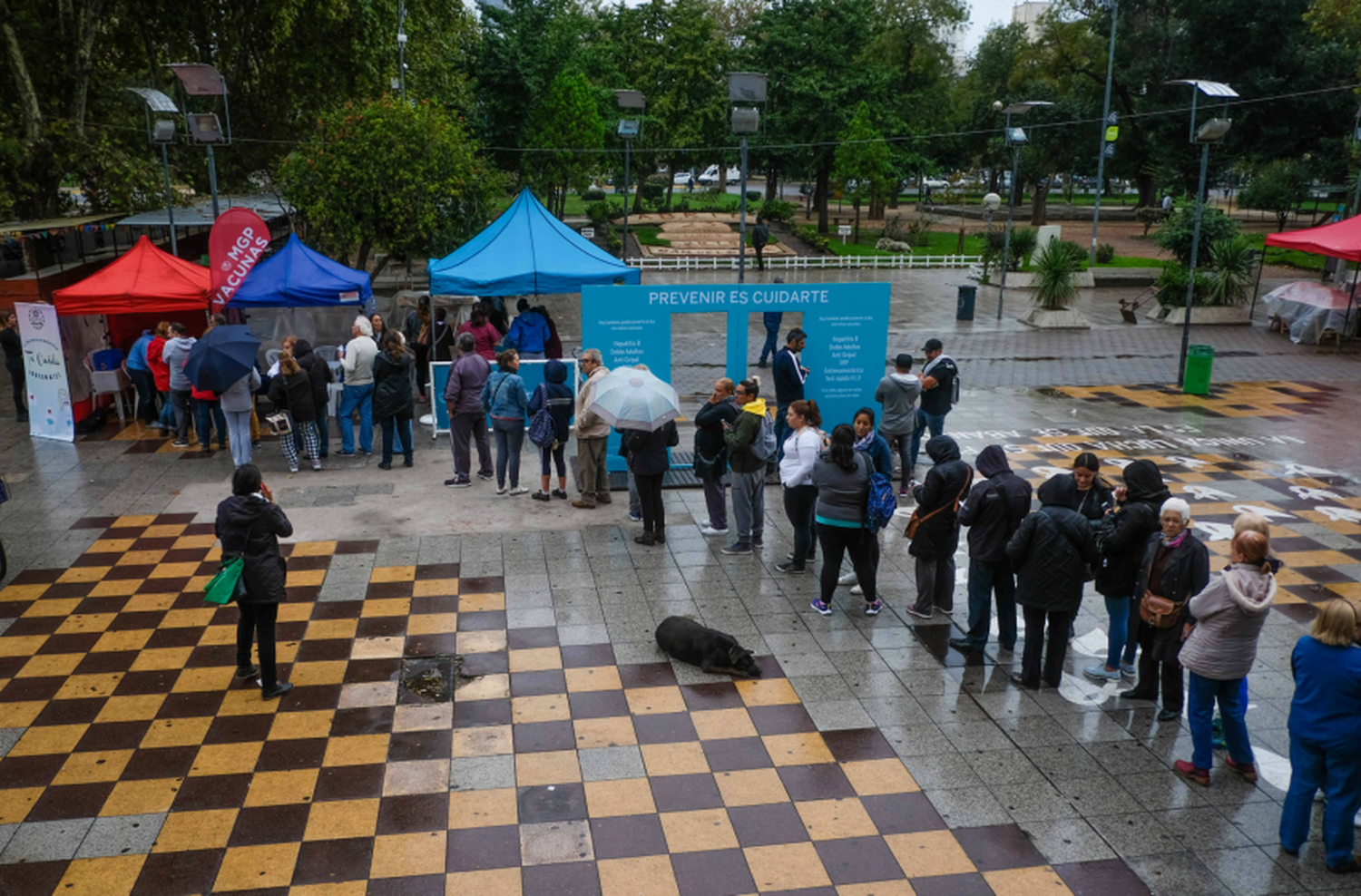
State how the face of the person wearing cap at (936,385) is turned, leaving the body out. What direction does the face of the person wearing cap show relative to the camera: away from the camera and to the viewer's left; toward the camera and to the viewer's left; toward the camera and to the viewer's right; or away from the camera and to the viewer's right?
toward the camera and to the viewer's left

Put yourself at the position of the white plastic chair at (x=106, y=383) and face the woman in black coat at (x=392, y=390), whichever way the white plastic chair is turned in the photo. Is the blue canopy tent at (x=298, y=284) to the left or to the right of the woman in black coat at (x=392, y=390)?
left

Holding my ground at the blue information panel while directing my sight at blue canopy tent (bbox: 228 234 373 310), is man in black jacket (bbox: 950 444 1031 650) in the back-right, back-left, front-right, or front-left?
back-left

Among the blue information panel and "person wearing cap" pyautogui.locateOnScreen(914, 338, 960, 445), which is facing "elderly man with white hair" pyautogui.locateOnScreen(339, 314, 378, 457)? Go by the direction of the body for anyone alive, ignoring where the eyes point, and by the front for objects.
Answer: the person wearing cap

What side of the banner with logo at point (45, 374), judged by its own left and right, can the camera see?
front

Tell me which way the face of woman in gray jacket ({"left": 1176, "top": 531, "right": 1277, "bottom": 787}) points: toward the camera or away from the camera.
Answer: away from the camera

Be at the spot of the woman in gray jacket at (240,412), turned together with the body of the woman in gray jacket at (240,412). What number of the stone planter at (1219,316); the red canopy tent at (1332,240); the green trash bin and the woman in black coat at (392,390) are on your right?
4

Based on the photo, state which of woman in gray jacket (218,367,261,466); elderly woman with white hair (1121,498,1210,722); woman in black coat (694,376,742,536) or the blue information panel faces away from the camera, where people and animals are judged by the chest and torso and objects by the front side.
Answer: the woman in gray jacket

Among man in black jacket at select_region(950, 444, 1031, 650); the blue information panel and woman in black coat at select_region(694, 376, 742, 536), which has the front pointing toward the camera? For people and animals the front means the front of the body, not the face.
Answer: the blue information panel

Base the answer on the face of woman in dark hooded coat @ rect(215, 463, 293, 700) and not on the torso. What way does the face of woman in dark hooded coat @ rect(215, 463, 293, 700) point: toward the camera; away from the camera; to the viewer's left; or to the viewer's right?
away from the camera

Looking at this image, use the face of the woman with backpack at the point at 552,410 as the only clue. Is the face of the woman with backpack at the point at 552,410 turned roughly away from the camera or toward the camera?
away from the camera

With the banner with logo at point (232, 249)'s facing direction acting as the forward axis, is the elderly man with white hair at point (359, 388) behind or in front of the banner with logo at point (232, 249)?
in front

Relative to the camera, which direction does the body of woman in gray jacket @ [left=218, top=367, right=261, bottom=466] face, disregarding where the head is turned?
away from the camera

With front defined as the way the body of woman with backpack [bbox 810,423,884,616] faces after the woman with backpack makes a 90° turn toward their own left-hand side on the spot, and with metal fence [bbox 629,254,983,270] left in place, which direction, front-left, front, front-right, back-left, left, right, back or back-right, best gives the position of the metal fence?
right

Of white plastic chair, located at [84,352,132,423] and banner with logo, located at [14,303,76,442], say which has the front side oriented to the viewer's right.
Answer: the white plastic chair

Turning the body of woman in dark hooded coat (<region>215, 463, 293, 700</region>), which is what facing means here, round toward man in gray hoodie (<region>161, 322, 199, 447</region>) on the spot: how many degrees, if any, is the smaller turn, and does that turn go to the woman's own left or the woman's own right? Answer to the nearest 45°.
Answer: approximately 45° to the woman's own left

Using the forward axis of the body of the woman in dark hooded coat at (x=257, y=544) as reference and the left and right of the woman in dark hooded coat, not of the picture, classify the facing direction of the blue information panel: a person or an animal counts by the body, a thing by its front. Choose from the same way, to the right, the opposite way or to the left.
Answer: the opposite way

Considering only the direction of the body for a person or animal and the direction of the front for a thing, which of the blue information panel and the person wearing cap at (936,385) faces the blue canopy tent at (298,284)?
the person wearing cap

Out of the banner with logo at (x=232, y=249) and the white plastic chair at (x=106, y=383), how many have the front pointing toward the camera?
1

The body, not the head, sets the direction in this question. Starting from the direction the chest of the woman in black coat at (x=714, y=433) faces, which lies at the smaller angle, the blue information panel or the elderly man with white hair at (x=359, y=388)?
the elderly man with white hair
